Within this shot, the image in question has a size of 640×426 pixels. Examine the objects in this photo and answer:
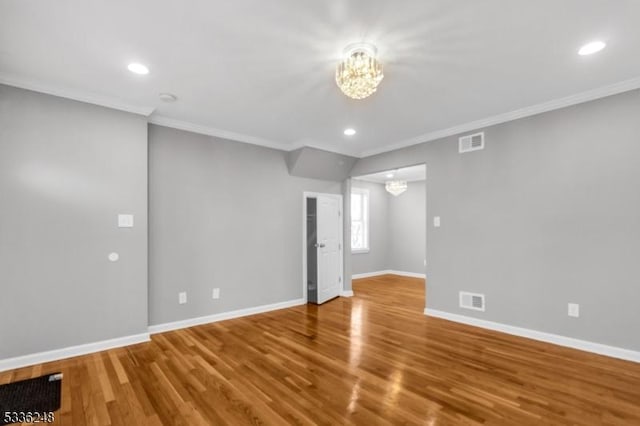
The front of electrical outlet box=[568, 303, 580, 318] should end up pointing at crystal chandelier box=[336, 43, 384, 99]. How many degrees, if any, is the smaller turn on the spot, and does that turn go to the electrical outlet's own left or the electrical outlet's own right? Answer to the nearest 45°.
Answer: approximately 45° to the electrical outlet's own right

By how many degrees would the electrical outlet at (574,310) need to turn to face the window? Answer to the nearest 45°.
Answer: approximately 135° to its right

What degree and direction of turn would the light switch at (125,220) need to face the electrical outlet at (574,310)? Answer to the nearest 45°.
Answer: approximately 45° to its left

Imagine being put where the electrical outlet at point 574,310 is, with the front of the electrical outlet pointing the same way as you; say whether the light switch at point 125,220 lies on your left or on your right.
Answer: on your right
